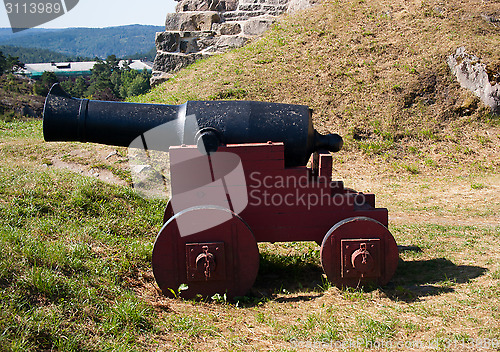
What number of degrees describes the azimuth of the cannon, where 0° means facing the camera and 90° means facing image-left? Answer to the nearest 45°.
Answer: approximately 90°

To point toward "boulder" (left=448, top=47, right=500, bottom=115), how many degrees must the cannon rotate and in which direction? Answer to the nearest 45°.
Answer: approximately 135° to its right

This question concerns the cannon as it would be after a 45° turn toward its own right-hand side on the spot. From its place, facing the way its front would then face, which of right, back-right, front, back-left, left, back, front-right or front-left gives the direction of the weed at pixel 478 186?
right
